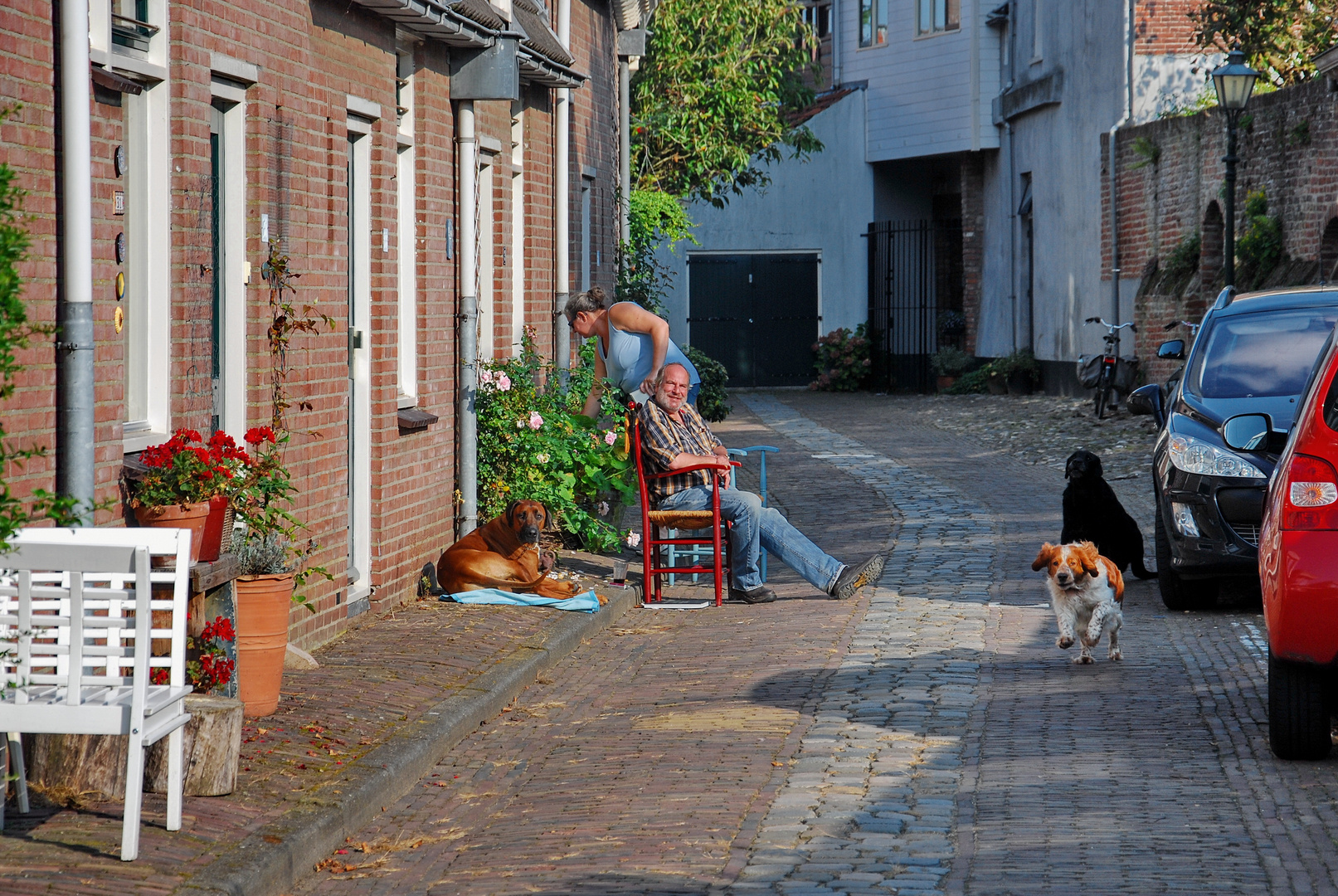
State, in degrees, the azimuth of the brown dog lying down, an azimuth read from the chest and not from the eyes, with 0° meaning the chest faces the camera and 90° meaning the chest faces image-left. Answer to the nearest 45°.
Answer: approximately 270°

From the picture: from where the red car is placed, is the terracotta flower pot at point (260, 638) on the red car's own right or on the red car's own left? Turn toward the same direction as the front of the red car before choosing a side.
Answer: on the red car's own left

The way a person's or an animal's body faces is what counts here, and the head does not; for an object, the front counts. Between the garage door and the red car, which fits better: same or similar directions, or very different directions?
very different directions

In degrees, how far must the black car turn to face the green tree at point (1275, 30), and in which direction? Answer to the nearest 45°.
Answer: approximately 180°

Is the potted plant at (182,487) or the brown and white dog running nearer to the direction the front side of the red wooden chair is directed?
the brown and white dog running

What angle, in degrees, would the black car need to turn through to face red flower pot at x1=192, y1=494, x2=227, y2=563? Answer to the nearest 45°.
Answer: approximately 45° to its right

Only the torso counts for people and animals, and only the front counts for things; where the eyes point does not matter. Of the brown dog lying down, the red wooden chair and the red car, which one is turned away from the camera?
the red car

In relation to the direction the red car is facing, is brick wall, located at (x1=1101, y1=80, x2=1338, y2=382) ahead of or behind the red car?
ahead

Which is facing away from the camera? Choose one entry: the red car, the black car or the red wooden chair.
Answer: the red car

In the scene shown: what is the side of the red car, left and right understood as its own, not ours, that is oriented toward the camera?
back

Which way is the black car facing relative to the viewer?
toward the camera

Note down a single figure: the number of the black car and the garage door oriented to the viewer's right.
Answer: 0

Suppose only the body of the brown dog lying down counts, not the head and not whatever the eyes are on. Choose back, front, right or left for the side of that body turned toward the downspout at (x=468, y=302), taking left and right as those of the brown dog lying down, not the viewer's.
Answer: left
